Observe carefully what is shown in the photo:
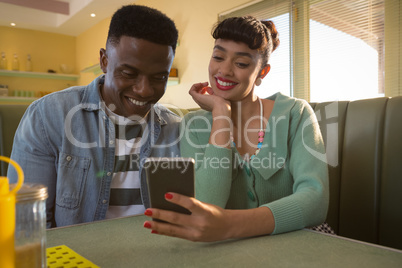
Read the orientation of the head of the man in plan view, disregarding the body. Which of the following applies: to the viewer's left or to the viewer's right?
to the viewer's right

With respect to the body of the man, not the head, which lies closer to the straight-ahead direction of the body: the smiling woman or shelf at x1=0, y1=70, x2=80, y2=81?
the smiling woman

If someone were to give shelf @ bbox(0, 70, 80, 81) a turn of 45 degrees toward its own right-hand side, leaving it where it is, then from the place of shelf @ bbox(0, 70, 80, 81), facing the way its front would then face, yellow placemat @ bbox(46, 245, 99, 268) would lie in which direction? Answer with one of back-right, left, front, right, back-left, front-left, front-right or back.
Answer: front-left

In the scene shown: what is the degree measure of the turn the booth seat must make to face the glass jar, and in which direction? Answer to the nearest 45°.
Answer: approximately 45° to its right

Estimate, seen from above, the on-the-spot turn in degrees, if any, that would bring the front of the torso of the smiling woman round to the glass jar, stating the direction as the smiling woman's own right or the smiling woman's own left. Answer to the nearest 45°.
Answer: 0° — they already face it

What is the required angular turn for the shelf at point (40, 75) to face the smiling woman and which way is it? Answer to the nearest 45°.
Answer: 0° — it already faces them

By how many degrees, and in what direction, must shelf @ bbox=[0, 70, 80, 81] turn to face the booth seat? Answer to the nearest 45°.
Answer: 0° — it already faces it

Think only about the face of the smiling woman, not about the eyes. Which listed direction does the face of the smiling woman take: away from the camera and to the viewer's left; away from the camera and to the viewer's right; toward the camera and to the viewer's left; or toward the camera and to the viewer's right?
toward the camera and to the viewer's left

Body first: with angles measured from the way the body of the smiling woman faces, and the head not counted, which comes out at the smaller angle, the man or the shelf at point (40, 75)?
the man

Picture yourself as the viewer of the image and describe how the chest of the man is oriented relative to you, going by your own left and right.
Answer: facing the viewer and to the right of the viewer

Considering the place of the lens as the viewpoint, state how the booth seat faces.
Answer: facing the viewer

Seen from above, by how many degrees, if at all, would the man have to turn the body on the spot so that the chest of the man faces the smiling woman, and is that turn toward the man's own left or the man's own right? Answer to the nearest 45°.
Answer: approximately 45° to the man's own left
